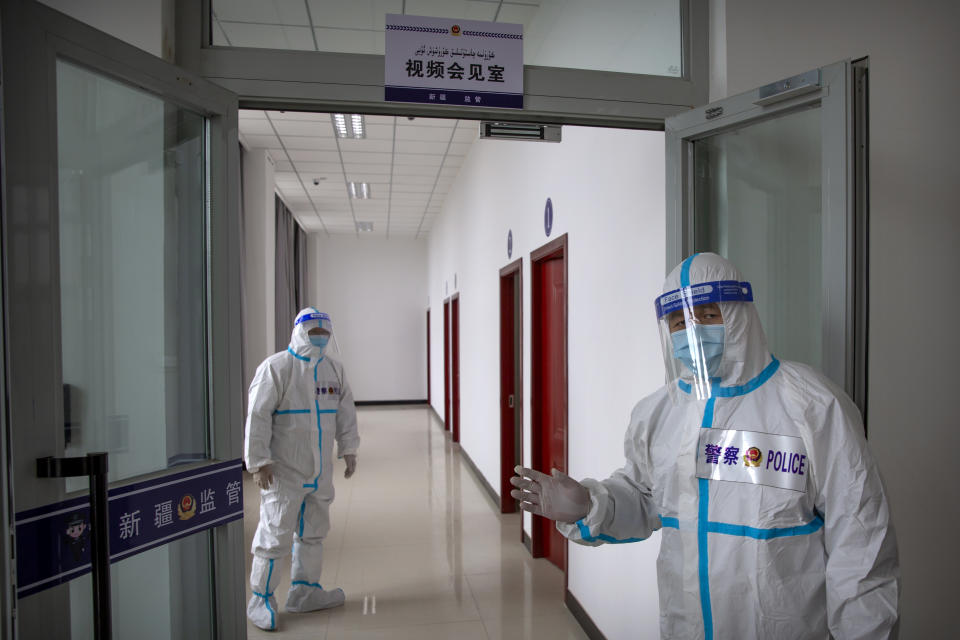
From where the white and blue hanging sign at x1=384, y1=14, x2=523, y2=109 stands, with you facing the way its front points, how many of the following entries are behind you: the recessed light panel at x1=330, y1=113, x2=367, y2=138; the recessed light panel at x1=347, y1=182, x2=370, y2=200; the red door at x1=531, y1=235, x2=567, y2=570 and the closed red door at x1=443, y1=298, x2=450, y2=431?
4

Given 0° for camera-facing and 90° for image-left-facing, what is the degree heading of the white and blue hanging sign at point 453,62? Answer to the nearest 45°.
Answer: approximately 0°

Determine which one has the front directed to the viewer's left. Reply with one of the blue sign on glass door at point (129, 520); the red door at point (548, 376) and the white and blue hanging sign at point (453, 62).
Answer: the red door

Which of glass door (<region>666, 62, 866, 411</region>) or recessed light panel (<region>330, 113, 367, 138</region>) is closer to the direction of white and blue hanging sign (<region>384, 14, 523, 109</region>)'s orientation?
the glass door

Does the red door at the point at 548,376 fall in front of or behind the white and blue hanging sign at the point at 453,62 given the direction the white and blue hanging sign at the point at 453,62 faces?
behind

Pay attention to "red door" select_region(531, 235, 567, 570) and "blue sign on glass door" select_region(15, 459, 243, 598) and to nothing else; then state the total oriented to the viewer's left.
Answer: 1

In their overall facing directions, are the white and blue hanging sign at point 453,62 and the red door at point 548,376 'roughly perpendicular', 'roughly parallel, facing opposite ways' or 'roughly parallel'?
roughly perpendicular

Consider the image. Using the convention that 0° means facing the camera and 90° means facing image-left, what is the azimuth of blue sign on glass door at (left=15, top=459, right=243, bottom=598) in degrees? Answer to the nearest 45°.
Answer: approximately 315°

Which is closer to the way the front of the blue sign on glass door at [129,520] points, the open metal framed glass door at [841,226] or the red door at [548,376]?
the open metal framed glass door

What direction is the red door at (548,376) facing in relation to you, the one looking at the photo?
facing to the left of the viewer
